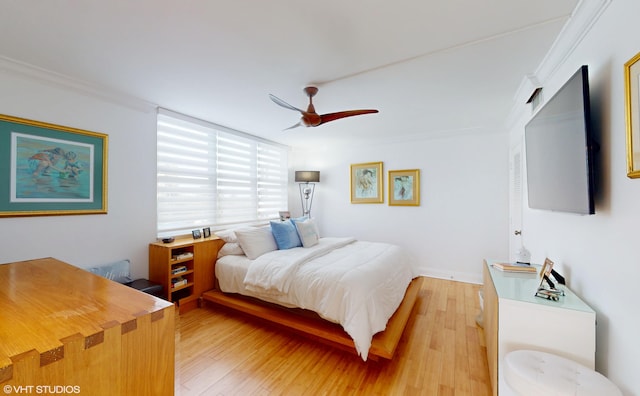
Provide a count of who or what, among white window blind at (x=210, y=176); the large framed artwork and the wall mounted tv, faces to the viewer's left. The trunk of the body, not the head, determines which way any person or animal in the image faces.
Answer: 1

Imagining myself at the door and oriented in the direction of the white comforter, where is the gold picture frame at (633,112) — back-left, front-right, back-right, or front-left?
front-left

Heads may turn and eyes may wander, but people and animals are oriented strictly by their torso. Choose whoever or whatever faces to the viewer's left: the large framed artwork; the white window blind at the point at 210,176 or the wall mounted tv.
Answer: the wall mounted tv

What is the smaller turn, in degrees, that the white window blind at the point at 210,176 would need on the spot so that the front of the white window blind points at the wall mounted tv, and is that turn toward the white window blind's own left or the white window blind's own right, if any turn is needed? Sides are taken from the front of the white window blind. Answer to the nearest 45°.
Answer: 0° — it already faces it

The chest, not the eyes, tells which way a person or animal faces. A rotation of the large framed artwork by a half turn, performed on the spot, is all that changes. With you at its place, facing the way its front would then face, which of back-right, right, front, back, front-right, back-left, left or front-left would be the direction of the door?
back

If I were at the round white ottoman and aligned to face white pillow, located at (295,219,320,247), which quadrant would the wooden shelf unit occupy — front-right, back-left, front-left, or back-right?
front-left

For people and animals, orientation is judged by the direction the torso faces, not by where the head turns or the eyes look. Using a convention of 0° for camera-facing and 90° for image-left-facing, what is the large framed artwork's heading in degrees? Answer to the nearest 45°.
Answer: approximately 315°

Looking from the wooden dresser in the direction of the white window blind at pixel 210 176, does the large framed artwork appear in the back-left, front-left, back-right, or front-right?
front-left

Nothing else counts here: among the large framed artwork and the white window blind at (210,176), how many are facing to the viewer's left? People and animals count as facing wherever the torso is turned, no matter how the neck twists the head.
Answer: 0

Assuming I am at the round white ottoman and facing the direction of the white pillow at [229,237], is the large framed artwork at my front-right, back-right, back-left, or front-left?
front-left

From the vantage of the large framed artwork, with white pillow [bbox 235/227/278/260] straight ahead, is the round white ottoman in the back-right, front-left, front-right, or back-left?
front-right

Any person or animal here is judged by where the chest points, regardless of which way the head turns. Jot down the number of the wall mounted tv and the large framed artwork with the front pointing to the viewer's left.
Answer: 1

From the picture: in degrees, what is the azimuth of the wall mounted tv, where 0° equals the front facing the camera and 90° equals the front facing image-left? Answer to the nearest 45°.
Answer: approximately 90°

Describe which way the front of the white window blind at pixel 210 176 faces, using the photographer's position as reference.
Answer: facing the viewer and to the right of the viewer

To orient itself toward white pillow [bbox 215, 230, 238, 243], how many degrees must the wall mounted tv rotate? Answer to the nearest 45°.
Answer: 0° — it already faces it
